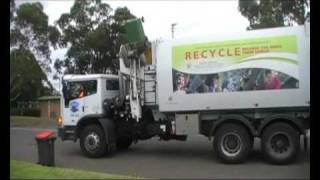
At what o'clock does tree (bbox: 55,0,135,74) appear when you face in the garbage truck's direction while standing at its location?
The tree is roughly at 2 o'clock from the garbage truck.

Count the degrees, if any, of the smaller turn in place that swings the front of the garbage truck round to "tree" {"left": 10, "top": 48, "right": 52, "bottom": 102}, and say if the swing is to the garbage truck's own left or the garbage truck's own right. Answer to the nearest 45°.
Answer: approximately 45° to the garbage truck's own right

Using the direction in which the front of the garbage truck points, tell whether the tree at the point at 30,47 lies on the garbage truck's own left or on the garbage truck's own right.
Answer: on the garbage truck's own right

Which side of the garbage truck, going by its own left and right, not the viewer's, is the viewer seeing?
left
